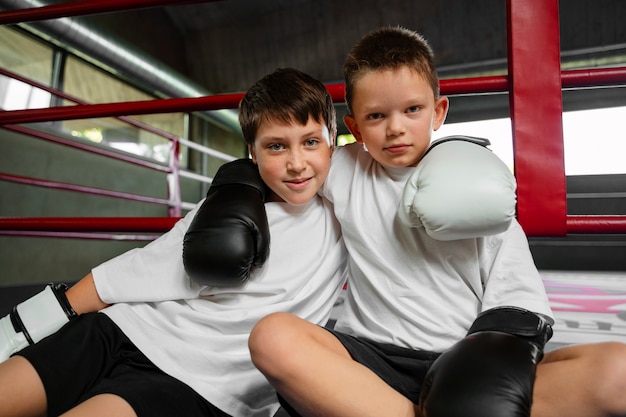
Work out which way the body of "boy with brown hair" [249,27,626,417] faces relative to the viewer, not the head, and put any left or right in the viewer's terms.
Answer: facing the viewer
